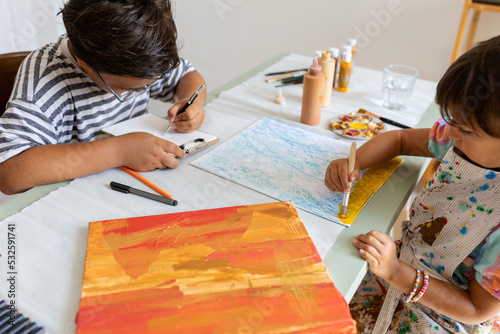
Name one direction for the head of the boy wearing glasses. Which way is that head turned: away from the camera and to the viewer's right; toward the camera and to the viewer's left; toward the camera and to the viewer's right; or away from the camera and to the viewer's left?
toward the camera and to the viewer's right

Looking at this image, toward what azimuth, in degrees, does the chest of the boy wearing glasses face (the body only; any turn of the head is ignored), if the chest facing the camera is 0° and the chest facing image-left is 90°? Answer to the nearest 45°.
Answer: approximately 315°

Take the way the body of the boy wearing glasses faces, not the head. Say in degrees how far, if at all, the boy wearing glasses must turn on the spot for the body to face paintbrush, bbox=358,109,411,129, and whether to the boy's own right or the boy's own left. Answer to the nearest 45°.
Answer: approximately 45° to the boy's own left

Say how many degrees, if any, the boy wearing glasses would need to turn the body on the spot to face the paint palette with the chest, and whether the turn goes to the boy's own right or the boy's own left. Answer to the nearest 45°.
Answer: approximately 45° to the boy's own left

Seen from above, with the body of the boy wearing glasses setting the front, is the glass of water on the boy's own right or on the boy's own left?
on the boy's own left
